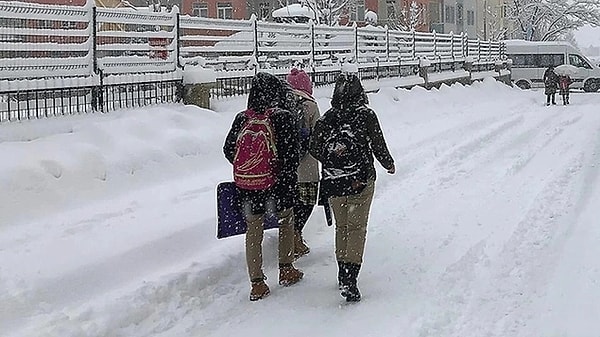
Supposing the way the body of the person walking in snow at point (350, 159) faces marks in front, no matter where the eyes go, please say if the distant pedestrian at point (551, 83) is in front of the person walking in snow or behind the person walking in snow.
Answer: in front

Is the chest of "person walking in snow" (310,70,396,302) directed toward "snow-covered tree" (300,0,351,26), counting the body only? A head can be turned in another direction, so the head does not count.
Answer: yes

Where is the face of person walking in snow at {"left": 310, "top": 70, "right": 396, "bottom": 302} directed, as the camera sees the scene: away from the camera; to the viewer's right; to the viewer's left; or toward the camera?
away from the camera

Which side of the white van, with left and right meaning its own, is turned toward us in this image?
right

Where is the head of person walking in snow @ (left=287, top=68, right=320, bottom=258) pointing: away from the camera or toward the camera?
away from the camera

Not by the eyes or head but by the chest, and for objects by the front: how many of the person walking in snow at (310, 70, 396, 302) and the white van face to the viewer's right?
1

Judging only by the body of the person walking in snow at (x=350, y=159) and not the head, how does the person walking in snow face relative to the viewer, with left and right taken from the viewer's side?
facing away from the viewer

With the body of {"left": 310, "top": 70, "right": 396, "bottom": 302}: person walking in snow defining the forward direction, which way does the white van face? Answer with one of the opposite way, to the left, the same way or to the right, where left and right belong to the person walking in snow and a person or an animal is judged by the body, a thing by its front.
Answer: to the right

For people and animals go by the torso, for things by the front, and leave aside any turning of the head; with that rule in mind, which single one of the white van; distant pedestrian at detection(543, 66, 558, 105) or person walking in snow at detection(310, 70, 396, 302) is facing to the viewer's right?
the white van

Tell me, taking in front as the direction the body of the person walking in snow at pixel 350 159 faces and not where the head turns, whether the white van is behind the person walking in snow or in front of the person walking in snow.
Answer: in front

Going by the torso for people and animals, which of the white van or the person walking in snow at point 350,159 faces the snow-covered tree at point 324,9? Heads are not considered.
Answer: the person walking in snow
